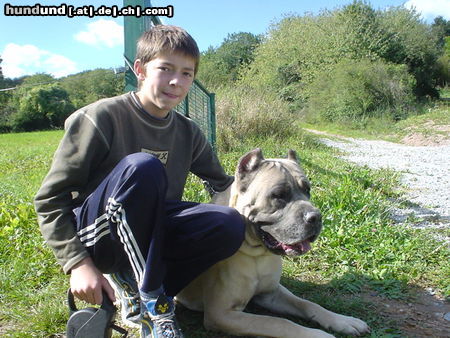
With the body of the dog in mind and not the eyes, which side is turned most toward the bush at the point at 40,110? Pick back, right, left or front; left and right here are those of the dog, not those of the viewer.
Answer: back

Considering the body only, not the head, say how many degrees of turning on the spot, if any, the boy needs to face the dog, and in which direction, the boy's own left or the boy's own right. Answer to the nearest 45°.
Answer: approximately 45° to the boy's own left

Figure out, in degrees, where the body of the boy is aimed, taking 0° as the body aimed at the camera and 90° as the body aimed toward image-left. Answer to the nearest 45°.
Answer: approximately 315°

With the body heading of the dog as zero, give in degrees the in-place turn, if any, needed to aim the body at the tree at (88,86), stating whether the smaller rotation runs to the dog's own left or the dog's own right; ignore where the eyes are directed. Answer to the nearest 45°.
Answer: approximately 180°

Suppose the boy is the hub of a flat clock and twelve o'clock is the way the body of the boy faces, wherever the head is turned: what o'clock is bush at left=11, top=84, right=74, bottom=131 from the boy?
The bush is roughly at 7 o'clock from the boy.

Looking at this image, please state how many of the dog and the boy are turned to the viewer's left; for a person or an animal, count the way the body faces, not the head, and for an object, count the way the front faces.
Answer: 0

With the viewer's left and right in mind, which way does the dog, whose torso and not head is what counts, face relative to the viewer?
facing the viewer and to the right of the viewer

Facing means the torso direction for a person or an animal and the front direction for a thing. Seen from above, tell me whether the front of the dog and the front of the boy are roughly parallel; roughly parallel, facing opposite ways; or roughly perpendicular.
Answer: roughly parallel

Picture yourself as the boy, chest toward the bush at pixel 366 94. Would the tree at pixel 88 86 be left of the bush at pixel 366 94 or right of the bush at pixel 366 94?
left

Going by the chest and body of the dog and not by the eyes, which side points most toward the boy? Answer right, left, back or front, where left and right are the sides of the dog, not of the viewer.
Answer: right

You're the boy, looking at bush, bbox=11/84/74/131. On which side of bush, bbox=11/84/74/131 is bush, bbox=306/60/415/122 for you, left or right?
right

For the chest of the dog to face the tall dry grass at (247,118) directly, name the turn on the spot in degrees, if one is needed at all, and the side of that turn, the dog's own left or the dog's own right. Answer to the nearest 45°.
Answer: approximately 135° to the dog's own left

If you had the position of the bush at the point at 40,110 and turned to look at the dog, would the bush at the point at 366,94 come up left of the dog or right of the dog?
left

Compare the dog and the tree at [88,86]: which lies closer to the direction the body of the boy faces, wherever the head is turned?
the dog

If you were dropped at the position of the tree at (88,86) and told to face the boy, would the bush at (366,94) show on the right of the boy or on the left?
left
